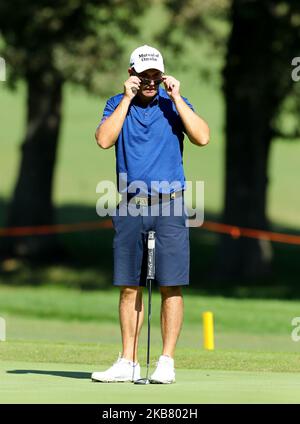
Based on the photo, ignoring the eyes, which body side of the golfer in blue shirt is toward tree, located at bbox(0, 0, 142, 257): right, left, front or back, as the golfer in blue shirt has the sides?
back

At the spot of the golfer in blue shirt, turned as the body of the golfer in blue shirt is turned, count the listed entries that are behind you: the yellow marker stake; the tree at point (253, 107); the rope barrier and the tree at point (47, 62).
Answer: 4

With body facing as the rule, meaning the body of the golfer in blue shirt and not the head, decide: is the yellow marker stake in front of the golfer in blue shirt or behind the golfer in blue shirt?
behind

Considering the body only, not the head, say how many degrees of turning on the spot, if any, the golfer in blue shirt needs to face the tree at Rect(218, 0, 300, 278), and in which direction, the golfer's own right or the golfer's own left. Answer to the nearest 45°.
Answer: approximately 180°

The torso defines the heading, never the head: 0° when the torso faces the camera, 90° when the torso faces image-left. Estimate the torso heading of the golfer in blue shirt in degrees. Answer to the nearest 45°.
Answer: approximately 0°

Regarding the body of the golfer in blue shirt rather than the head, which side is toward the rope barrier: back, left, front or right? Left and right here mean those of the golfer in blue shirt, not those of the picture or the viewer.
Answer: back
